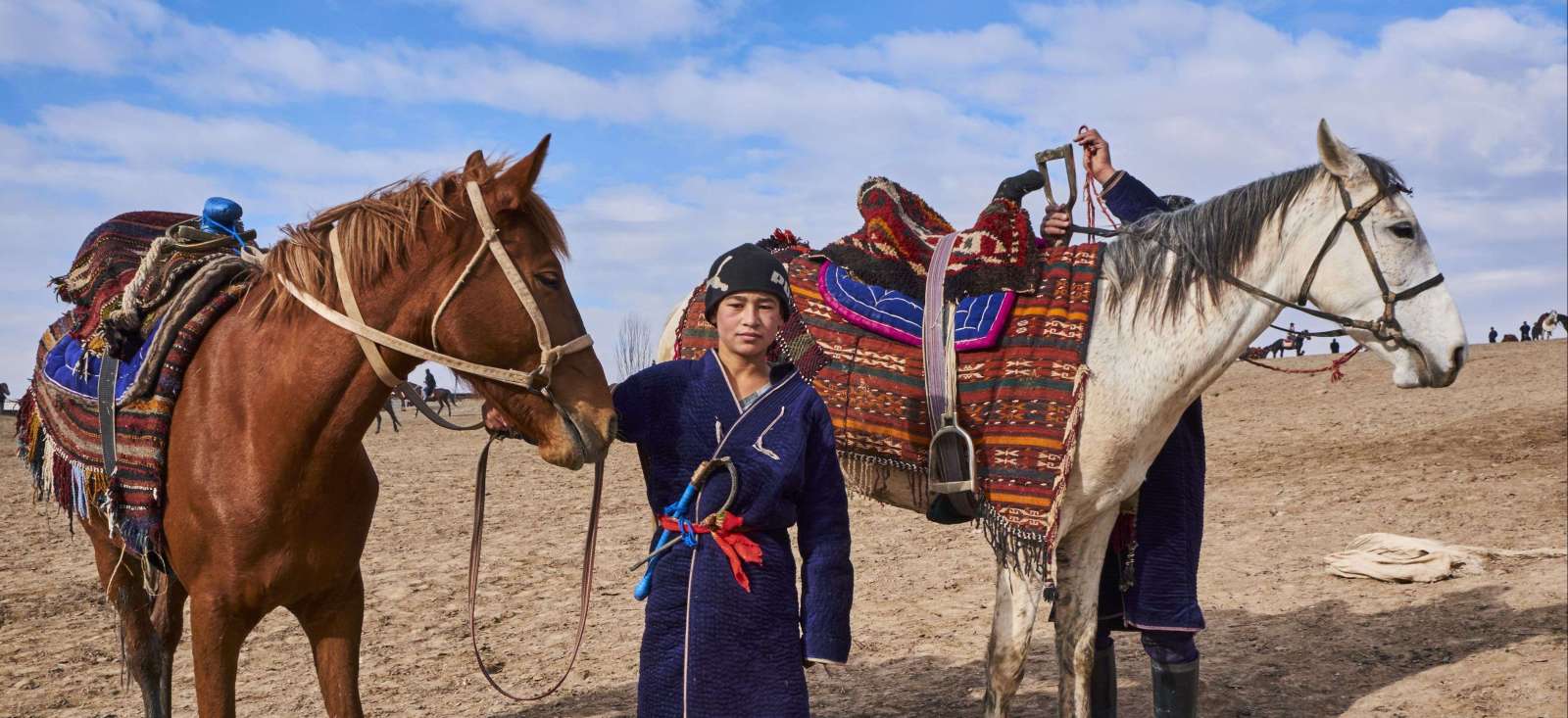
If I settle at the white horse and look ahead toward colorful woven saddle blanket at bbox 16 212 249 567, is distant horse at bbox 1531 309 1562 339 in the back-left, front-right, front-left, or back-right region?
back-right

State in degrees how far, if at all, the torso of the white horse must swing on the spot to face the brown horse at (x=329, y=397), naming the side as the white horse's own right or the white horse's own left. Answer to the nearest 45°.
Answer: approximately 135° to the white horse's own right

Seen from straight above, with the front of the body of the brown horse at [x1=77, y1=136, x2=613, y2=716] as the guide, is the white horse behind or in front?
in front

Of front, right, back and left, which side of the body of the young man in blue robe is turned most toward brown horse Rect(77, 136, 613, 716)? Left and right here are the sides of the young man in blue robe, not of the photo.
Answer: right

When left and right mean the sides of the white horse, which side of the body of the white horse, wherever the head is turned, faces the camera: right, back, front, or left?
right

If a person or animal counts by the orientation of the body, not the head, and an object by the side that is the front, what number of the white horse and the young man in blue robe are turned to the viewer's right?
1

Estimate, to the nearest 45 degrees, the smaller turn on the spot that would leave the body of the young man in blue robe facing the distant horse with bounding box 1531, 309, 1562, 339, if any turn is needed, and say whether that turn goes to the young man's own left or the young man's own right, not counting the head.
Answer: approximately 135° to the young man's own left

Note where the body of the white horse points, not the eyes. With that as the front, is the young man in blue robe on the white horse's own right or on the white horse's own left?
on the white horse's own right

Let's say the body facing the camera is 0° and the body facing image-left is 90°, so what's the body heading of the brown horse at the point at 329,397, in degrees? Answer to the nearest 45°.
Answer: approximately 315°

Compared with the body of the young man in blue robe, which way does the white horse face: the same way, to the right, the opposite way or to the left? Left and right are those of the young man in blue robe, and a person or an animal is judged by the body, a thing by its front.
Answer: to the left

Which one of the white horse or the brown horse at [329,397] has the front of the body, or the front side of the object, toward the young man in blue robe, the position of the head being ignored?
the brown horse

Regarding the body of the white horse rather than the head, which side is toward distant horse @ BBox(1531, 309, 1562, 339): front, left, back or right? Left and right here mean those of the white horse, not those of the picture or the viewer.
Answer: left
